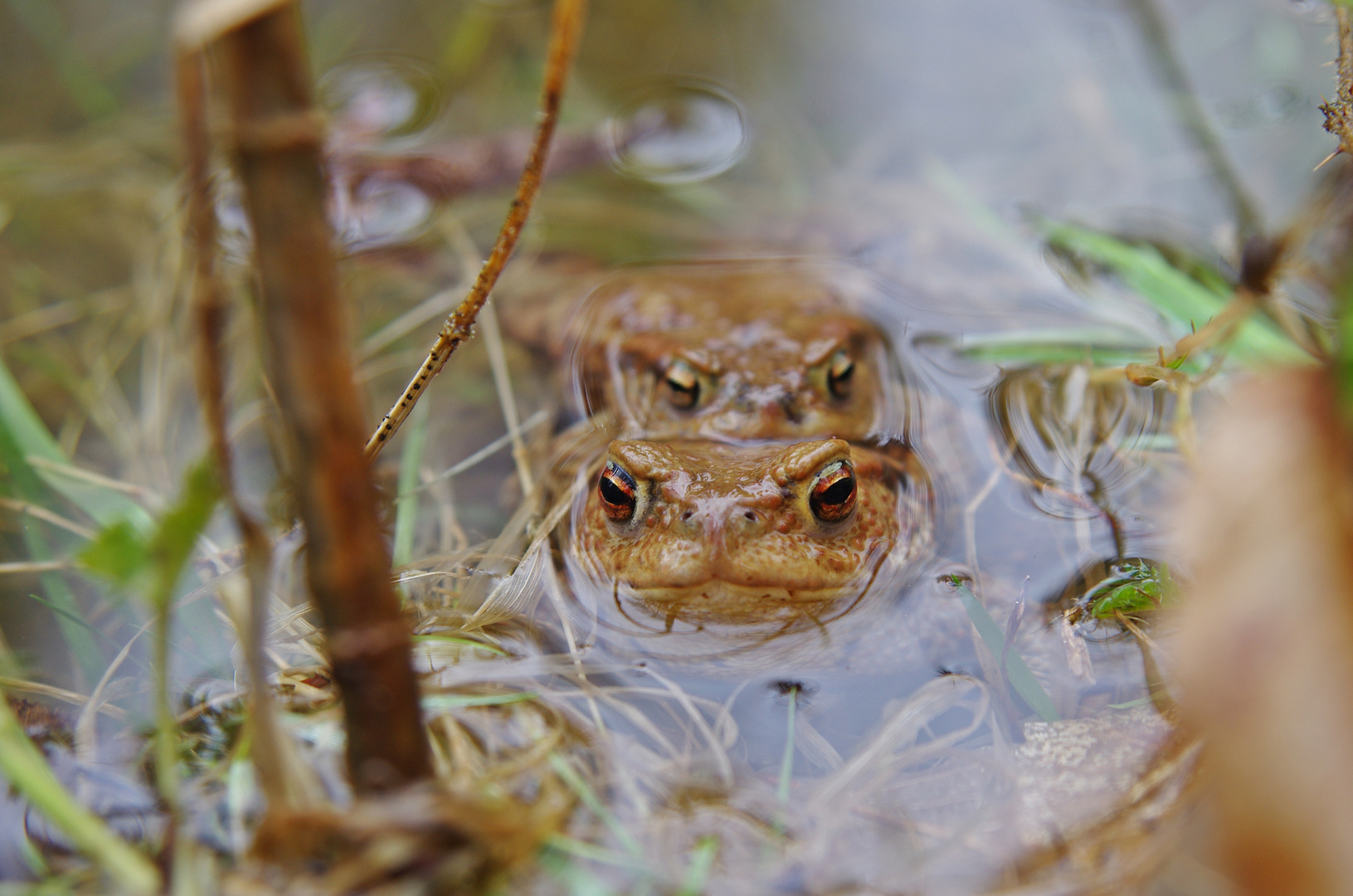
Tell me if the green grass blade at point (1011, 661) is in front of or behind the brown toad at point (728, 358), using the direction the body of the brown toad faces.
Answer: in front

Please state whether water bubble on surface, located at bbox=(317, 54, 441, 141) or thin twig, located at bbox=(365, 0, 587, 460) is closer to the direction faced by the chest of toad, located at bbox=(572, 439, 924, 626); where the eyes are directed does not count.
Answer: the thin twig

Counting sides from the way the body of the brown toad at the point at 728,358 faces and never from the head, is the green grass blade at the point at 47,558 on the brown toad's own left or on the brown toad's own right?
on the brown toad's own right

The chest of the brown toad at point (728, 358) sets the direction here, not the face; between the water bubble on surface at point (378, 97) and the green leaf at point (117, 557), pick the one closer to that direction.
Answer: the green leaf

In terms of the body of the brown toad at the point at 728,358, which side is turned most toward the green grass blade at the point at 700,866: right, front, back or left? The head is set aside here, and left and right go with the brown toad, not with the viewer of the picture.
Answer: front

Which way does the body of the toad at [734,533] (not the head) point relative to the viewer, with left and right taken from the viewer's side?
facing the viewer

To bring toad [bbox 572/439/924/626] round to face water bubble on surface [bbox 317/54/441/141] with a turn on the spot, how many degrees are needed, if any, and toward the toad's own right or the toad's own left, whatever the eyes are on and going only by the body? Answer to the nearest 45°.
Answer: approximately 135° to the toad's own right

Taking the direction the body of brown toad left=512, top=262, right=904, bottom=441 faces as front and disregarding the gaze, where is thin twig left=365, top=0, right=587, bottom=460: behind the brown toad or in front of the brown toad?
in front

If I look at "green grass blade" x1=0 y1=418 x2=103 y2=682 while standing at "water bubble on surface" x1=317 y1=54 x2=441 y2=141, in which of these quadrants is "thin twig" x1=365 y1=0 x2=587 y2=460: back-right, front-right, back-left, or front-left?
front-left

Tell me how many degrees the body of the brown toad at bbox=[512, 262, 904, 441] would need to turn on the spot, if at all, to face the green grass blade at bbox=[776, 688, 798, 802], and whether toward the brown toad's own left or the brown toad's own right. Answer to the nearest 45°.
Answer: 0° — it already faces it

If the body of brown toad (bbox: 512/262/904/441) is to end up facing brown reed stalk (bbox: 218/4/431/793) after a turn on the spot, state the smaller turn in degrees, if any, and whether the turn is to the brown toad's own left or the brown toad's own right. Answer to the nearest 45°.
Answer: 0° — it already faces it

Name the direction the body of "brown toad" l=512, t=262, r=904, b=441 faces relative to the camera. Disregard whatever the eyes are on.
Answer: toward the camera
